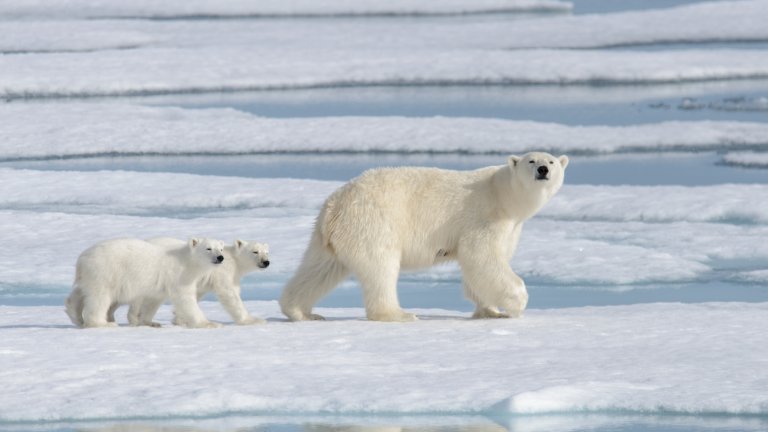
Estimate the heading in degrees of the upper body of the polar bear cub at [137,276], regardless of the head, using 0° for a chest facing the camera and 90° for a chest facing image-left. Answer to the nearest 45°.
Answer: approximately 270°

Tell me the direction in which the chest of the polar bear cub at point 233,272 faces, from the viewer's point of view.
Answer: to the viewer's right

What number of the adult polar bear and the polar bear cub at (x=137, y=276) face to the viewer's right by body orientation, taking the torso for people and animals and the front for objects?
2

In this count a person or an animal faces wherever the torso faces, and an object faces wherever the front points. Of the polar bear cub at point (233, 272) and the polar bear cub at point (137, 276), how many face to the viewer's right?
2

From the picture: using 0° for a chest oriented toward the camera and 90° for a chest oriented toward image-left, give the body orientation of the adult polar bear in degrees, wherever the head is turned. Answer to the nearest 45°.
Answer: approximately 270°
